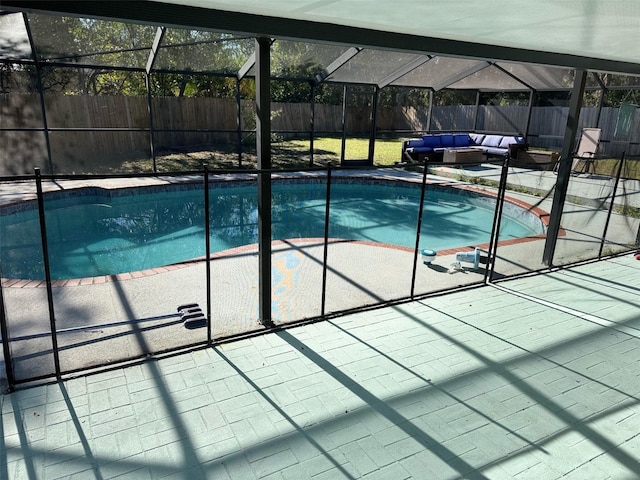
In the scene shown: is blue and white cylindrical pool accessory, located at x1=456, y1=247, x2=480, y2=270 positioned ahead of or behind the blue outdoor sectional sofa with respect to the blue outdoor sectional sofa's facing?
ahead

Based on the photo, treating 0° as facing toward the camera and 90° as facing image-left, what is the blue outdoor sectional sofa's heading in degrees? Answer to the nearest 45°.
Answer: approximately 0°

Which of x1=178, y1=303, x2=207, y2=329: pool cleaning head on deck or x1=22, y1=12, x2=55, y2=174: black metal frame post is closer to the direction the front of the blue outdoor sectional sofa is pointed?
the pool cleaning head on deck

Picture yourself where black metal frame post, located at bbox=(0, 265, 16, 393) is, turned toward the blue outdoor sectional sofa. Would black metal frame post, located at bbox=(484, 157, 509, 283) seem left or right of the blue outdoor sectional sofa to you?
right

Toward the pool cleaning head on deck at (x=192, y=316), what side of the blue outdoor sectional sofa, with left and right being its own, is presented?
front

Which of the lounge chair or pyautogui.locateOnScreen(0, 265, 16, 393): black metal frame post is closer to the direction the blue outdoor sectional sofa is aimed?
the black metal frame post

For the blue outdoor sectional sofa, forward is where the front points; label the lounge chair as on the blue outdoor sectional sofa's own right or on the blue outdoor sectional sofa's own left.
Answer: on the blue outdoor sectional sofa's own left

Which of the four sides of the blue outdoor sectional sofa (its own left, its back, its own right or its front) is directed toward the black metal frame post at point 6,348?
front

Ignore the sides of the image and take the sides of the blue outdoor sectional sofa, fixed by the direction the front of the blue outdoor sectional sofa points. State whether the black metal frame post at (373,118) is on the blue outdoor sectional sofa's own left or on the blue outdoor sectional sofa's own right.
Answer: on the blue outdoor sectional sofa's own right

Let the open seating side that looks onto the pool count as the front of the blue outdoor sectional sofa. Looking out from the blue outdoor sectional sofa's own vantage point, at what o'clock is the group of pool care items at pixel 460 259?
The group of pool care items is roughly at 12 o'clock from the blue outdoor sectional sofa.
